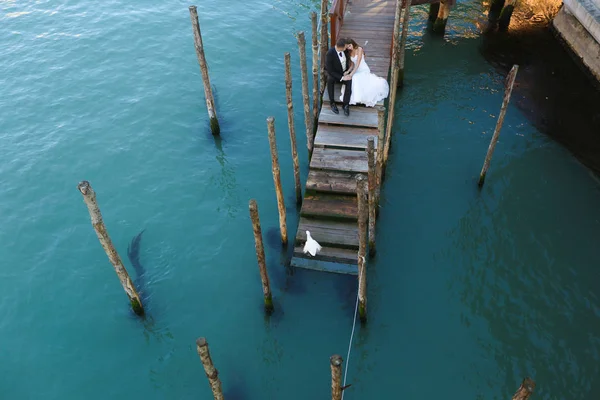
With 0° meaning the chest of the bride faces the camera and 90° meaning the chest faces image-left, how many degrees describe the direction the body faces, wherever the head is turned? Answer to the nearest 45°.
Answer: approximately 45°

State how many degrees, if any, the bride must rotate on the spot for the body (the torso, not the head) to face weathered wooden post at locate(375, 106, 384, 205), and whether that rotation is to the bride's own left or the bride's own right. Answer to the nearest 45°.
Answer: approximately 45° to the bride's own left

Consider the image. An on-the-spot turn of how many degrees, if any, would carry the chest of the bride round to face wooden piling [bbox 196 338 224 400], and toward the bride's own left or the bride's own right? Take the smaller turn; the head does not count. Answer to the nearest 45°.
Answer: approximately 45° to the bride's own left

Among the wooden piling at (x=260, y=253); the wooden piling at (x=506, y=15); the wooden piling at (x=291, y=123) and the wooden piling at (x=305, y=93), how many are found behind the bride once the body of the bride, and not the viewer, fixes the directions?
1

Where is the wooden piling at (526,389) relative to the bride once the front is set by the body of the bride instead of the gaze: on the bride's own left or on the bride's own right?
on the bride's own left

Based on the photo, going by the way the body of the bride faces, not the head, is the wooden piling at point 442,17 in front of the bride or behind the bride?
behind

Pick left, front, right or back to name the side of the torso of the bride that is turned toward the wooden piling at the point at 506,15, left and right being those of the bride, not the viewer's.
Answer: back

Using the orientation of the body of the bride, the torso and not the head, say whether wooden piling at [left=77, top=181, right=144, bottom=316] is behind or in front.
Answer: in front

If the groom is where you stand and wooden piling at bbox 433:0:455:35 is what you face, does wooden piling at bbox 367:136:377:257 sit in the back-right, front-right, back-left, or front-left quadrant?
back-right

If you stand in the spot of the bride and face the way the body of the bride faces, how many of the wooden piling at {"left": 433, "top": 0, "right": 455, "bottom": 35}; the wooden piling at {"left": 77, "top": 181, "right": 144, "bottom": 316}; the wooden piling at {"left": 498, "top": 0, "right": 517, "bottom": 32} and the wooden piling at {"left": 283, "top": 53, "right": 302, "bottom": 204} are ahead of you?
2

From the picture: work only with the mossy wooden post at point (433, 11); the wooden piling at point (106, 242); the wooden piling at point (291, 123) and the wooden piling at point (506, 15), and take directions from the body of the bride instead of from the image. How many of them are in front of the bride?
2

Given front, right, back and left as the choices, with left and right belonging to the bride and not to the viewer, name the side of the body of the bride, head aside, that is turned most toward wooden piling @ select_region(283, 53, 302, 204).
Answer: front
